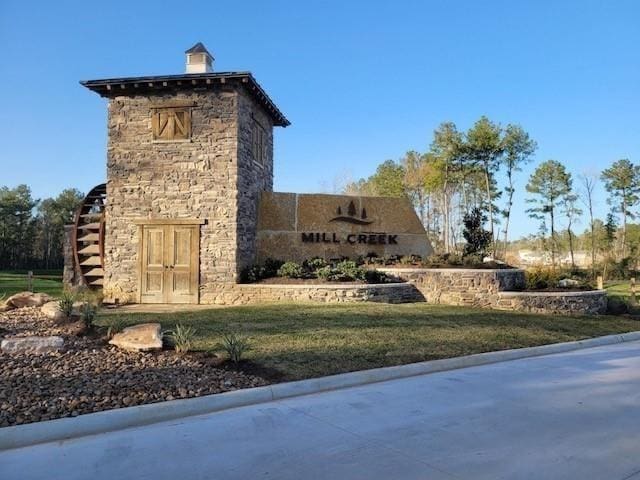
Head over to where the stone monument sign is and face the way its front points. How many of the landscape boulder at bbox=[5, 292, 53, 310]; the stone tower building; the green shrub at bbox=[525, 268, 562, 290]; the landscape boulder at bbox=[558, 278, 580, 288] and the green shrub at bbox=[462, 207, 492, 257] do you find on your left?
3

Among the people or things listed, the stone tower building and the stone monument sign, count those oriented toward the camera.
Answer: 2

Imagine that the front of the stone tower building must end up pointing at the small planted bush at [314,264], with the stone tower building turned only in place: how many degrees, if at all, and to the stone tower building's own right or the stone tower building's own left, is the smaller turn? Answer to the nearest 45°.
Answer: approximately 90° to the stone tower building's own left

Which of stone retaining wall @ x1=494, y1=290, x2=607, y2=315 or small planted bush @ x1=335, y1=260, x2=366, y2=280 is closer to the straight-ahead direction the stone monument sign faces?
the small planted bush

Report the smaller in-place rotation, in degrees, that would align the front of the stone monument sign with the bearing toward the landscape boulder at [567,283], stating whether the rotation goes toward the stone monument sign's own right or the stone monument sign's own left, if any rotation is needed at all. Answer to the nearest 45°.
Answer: approximately 90° to the stone monument sign's own left

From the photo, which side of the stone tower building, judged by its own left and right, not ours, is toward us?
front

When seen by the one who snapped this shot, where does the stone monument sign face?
facing the viewer

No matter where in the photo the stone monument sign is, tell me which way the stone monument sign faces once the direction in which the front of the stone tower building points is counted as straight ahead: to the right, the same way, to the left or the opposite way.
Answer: the same way

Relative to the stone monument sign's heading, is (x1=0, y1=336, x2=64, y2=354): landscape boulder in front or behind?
in front

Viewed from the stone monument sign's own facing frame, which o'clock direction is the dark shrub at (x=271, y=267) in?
The dark shrub is roughly at 2 o'clock from the stone monument sign.

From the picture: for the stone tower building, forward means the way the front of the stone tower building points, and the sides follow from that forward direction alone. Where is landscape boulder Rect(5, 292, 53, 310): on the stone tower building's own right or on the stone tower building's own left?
on the stone tower building's own right

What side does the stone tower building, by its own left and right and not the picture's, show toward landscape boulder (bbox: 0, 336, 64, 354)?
front

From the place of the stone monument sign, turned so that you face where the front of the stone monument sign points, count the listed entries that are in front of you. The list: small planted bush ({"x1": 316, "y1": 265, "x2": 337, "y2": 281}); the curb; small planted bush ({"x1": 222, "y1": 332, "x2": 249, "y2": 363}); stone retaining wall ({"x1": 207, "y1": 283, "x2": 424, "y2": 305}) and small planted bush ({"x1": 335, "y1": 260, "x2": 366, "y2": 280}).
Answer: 5

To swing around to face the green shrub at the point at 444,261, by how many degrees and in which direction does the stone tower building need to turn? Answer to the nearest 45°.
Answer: approximately 90° to its left

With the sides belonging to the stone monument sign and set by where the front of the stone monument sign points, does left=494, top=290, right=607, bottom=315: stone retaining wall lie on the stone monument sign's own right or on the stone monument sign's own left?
on the stone monument sign's own left

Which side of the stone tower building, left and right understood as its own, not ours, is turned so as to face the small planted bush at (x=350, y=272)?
left
